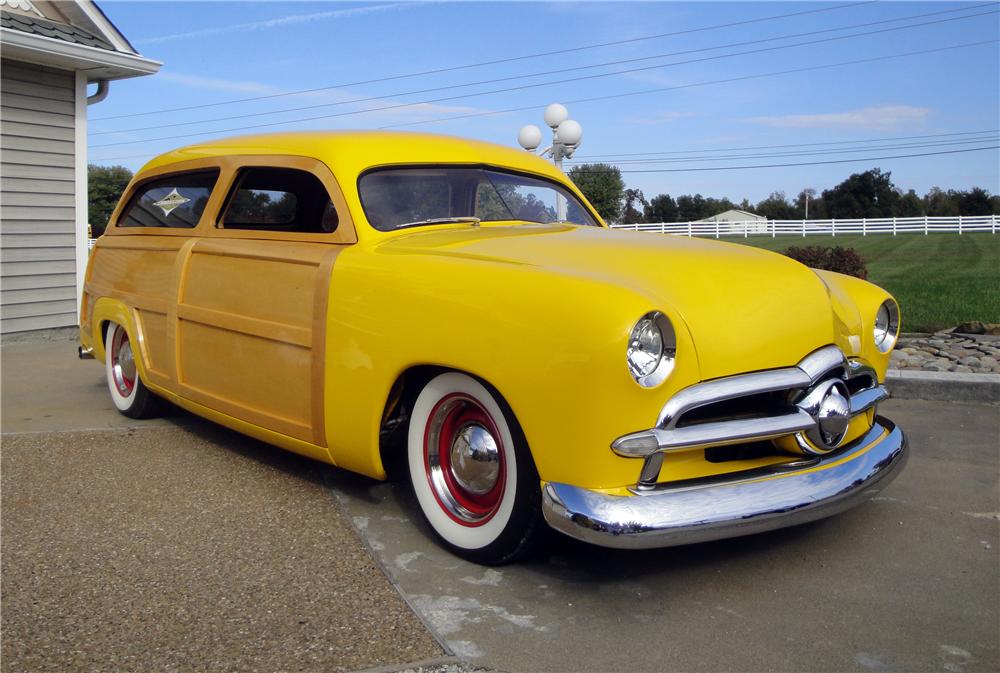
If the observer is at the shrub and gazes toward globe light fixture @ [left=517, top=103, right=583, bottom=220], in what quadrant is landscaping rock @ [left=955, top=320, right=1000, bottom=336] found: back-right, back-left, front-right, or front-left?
back-left

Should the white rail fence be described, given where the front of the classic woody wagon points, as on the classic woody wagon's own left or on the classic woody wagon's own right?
on the classic woody wagon's own left

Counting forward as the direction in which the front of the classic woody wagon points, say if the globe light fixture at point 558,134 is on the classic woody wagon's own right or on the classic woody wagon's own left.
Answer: on the classic woody wagon's own left

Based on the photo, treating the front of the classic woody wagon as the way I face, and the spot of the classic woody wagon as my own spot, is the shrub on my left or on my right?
on my left

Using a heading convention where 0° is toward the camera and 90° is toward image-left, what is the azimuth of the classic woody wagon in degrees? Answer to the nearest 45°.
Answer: approximately 315°

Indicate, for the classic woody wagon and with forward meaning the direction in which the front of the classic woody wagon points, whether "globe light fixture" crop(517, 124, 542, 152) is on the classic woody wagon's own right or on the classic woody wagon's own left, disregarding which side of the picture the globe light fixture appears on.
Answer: on the classic woody wagon's own left

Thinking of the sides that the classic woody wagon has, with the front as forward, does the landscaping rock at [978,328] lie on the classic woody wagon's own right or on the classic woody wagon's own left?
on the classic woody wagon's own left

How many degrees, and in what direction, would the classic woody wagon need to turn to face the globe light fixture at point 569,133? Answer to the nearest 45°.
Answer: approximately 135° to its left
